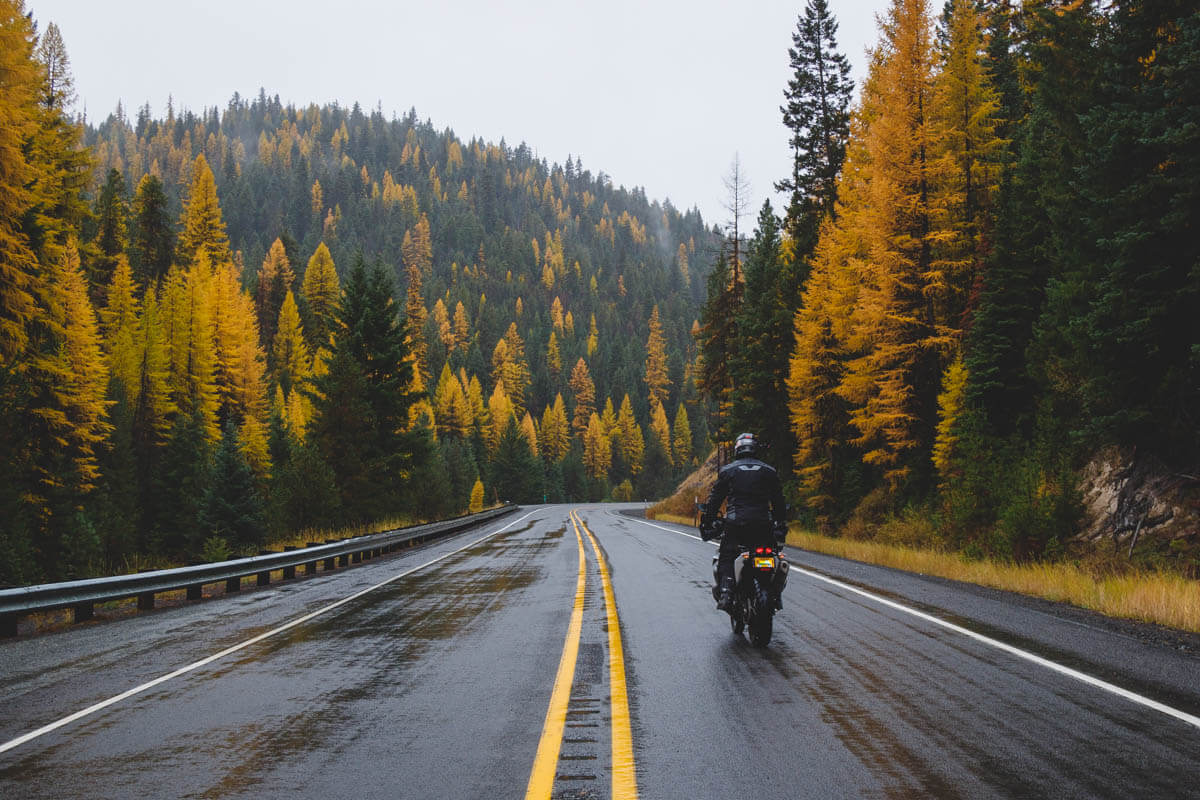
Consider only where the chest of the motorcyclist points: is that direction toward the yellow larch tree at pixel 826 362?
yes

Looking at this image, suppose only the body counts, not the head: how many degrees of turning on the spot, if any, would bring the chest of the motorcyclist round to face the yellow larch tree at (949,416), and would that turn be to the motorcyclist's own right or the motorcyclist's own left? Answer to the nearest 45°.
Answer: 0° — they already face it

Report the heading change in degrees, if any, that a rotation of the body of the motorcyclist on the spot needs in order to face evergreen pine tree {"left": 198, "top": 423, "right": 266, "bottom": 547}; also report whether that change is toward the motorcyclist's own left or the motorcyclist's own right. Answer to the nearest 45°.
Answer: approximately 45° to the motorcyclist's own left

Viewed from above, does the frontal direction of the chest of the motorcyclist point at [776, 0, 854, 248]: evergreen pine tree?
yes

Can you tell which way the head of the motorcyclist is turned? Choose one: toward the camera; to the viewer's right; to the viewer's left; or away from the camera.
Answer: away from the camera

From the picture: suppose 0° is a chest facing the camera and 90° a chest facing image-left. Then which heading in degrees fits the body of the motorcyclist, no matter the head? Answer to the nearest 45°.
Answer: approximately 180°
